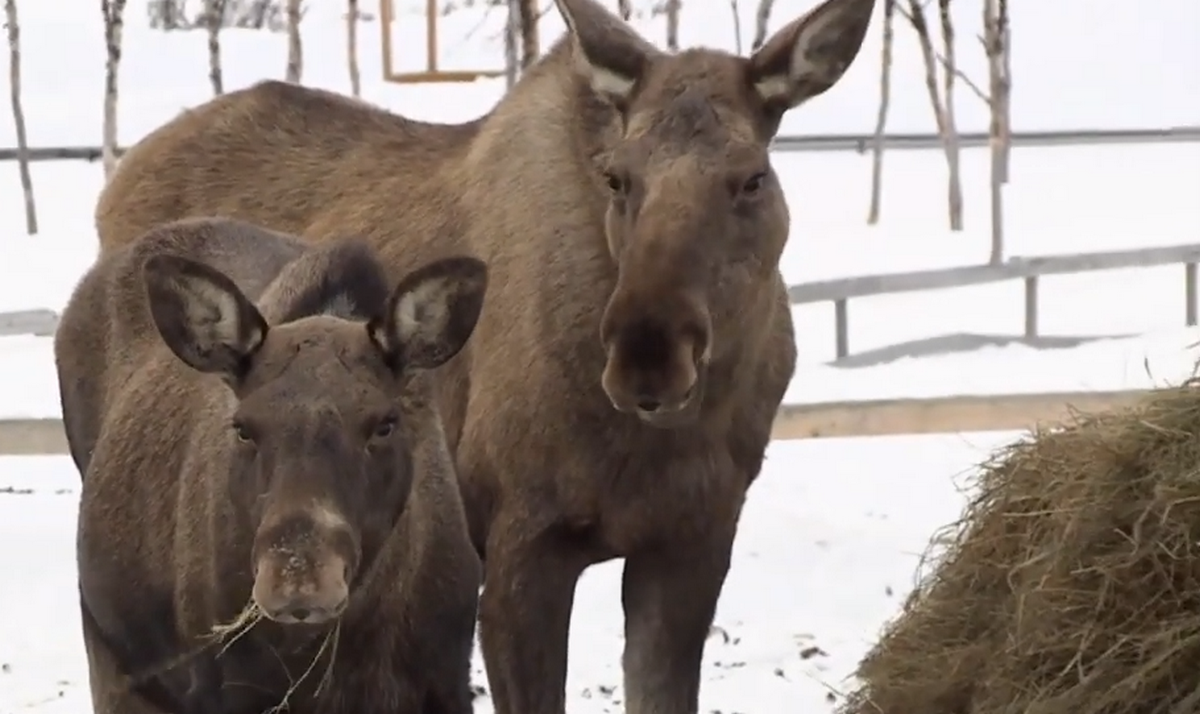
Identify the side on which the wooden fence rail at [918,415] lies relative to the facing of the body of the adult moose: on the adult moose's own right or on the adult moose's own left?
on the adult moose's own left

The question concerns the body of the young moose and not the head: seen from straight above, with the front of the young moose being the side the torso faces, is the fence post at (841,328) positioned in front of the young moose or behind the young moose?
behind

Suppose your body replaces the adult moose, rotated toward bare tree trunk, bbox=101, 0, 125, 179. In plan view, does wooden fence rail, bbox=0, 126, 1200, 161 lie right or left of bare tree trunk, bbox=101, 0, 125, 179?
right

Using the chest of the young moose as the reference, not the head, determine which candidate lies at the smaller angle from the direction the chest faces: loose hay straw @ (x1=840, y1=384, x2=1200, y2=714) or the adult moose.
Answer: the loose hay straw

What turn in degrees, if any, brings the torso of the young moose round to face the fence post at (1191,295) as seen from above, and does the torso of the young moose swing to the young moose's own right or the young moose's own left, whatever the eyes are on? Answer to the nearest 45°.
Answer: approximately 135° to the young moose's own left

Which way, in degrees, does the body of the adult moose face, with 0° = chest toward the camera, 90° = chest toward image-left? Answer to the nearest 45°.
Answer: approximately 315°

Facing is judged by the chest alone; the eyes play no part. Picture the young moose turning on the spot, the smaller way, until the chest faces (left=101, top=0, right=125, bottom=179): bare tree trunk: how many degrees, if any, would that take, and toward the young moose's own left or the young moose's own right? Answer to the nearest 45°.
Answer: approximately 180°

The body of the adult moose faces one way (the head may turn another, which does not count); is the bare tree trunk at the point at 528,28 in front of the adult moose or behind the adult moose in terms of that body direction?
behind

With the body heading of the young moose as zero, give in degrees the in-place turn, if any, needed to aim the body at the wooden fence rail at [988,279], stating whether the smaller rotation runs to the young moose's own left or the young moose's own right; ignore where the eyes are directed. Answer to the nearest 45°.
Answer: approximately 135° to the young moose's own left

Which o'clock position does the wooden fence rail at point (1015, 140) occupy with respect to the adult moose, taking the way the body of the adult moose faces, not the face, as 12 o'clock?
The wooden fence rail is roughly at 8 o'clock from the adult moose.

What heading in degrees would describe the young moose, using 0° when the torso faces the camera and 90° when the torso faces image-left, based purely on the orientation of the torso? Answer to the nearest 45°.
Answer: approximately 0°
